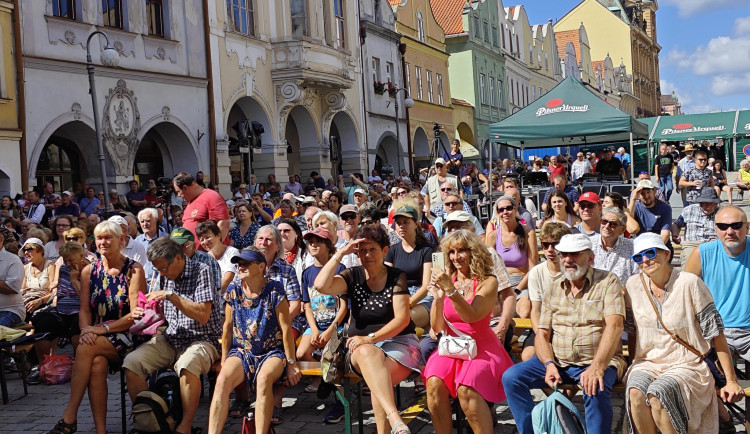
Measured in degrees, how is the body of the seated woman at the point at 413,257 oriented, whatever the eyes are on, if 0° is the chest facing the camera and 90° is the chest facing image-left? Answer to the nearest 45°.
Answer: approximately 0°

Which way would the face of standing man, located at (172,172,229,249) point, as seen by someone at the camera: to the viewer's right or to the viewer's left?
to the viewer's left

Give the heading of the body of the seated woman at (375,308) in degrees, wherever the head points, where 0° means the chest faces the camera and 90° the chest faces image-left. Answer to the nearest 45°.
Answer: approximately 45°

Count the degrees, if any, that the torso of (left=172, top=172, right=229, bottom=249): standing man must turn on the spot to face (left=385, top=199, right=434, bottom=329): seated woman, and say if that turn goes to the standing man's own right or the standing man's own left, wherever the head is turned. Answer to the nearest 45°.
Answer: approximately 90° to the standing man's own left

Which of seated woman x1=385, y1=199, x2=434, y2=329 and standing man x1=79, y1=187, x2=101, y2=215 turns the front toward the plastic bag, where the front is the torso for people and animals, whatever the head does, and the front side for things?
the standing man

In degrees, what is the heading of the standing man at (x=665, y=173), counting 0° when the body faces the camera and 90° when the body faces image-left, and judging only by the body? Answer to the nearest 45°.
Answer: approximately 0°

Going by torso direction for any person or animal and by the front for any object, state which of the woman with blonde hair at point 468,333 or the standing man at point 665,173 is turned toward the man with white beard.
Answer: the standing man

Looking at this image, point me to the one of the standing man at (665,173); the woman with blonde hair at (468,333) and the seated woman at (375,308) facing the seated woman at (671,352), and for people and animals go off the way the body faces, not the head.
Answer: the standing man
